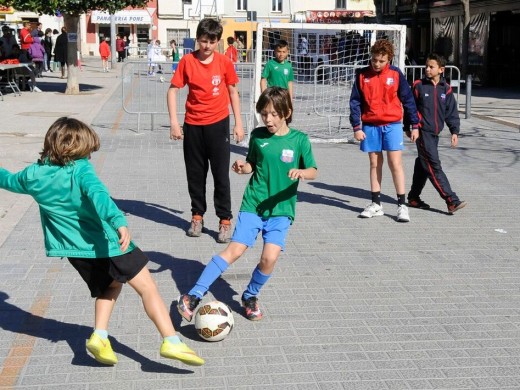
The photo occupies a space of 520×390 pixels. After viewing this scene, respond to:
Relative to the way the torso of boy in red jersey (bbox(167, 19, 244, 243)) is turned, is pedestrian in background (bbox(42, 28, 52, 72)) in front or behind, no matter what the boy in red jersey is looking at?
behind

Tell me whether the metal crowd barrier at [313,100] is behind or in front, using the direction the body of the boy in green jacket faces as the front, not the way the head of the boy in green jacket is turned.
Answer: in front

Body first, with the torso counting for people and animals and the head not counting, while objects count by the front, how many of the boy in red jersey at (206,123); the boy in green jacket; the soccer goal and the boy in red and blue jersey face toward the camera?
3

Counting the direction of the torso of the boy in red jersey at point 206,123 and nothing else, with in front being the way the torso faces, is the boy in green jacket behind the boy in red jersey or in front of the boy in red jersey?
in front

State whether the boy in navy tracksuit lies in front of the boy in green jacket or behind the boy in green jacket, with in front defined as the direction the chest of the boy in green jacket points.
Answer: in front

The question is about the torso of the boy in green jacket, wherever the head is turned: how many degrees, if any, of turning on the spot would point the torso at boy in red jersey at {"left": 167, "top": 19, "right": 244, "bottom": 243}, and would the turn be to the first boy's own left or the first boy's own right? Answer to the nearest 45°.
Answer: approximately 45° to the first boy's own left

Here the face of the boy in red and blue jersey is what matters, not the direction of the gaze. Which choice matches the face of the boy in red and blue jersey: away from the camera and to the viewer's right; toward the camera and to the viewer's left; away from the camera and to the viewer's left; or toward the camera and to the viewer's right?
toward the camera and to the viewer's left

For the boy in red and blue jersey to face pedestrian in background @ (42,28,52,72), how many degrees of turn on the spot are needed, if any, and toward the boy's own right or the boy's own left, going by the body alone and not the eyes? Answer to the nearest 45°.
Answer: approximately 135° to the boy's own right

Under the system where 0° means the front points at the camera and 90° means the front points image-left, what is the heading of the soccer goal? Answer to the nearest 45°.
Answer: approximately 0°

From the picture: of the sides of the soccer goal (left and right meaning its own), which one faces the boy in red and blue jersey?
front

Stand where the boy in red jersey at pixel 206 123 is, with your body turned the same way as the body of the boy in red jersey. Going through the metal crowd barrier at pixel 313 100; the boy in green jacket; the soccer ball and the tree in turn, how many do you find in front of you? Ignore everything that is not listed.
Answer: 2

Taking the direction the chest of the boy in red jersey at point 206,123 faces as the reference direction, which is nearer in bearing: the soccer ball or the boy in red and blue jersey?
the soccer ball
